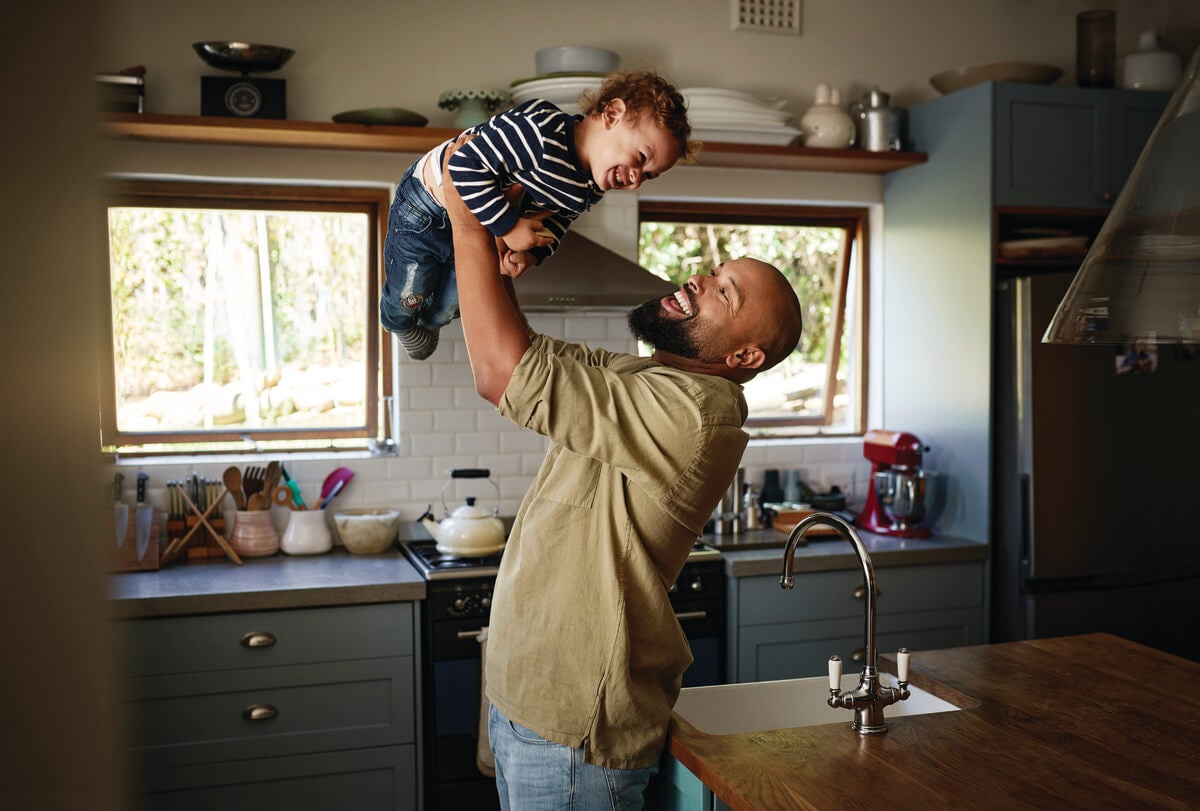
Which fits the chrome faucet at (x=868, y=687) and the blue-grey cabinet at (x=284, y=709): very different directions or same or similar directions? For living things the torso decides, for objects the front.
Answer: very different directions

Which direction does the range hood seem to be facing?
toward the camera

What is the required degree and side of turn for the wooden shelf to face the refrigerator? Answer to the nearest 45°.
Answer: approximately 90° to its left

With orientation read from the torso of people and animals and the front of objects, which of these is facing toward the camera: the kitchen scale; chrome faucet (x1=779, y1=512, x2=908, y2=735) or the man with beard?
the kitchen scale

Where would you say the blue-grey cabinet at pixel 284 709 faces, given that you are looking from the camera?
facing the viewer

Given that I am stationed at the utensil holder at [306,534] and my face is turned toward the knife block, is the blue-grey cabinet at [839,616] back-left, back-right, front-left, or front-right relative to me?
back-left

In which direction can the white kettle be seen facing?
to the viewer's left

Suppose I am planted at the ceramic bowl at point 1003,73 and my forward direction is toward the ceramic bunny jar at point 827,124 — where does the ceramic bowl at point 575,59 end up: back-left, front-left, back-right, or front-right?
front-left

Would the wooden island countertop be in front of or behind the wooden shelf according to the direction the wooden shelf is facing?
in front

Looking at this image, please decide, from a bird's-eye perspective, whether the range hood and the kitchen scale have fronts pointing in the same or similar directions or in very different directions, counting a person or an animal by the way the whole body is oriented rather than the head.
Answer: same or similar directions

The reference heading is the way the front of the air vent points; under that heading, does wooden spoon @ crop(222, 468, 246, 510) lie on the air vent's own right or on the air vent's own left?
on the air vent's own right

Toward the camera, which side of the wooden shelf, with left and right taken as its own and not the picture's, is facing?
front

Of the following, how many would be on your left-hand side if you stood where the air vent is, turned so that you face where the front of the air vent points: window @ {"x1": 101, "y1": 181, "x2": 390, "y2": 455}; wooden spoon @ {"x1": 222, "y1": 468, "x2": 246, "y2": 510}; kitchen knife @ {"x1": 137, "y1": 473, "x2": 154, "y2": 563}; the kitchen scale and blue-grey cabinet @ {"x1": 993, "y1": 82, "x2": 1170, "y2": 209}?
1

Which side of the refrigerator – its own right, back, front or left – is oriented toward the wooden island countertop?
front
